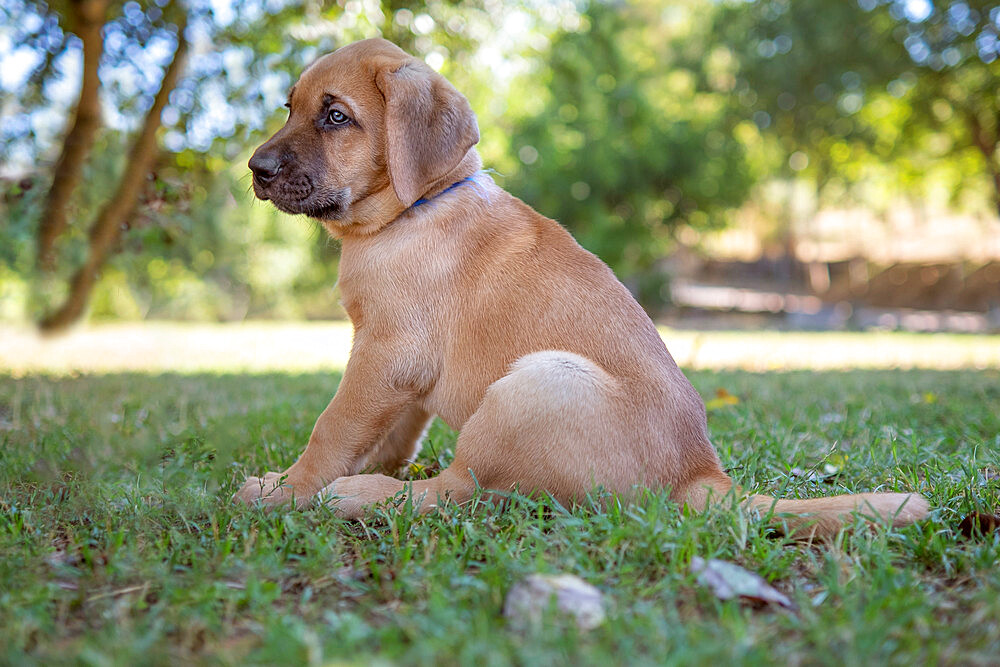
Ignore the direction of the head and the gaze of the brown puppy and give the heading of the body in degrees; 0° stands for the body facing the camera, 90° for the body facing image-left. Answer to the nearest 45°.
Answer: approximately 90°
